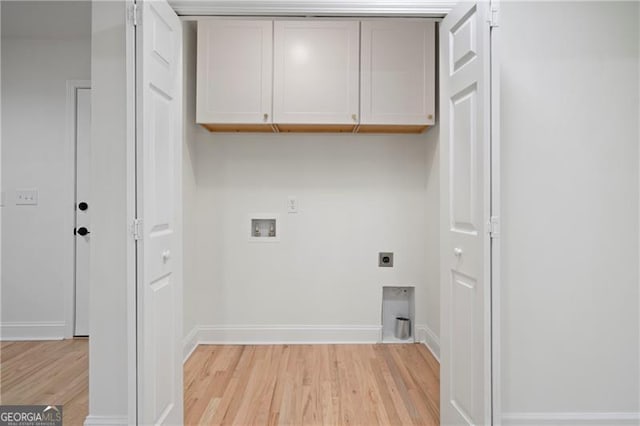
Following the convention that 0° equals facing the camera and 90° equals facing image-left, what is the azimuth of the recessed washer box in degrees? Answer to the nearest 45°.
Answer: approximately 0°

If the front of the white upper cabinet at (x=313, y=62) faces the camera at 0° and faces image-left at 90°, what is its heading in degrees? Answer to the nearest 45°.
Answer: approximately 0°
